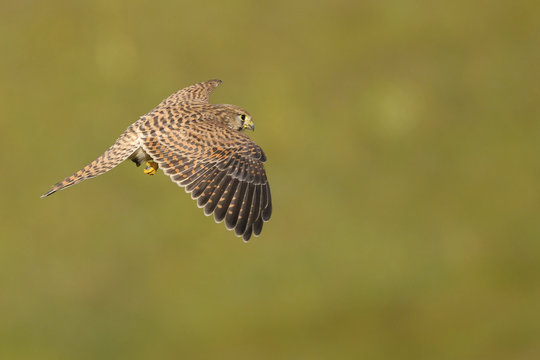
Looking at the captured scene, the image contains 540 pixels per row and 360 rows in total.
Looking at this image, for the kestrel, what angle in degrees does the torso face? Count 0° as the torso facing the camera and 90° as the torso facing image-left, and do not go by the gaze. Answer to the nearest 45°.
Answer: approximately 270°
